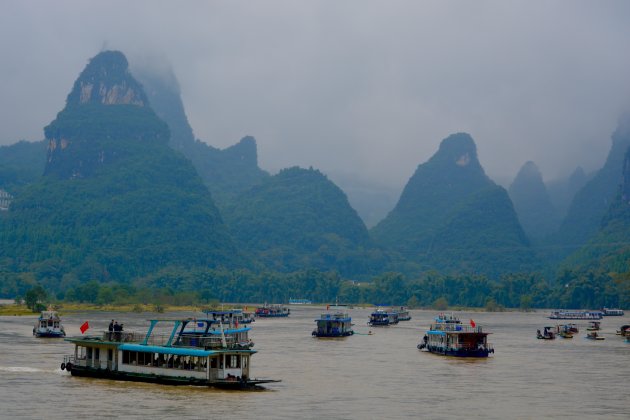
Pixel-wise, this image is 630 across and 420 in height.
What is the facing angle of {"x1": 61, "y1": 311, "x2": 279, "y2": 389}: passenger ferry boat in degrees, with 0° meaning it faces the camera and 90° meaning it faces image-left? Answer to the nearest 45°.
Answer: approximately 315°
